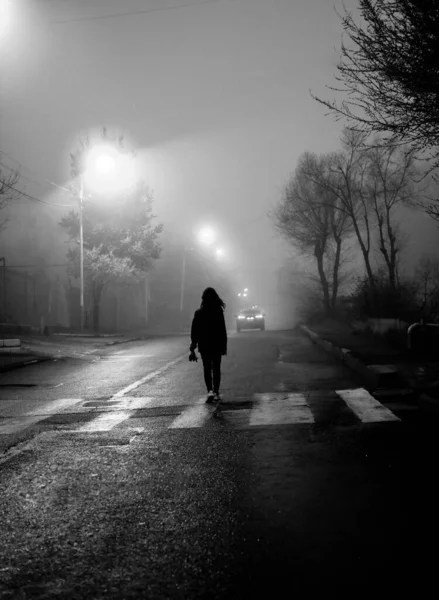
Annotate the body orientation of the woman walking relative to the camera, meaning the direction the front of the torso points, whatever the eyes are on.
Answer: away from the camera

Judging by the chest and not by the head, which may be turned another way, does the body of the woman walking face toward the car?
yes

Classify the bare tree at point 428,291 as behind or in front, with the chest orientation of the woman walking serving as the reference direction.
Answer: in front

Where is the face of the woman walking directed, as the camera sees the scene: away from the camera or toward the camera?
away from the camera

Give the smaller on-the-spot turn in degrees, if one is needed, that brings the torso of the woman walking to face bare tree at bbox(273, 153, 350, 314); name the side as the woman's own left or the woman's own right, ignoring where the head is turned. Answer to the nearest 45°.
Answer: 0° — they already face it

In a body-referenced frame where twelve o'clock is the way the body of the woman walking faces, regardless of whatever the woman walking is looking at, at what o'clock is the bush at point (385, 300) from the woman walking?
The bush is roughly at 1 o'clock from the woman walking.
